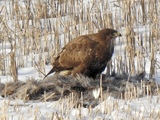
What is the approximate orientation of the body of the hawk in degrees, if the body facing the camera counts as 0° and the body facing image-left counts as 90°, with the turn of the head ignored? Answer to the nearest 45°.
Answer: approximately 270°
